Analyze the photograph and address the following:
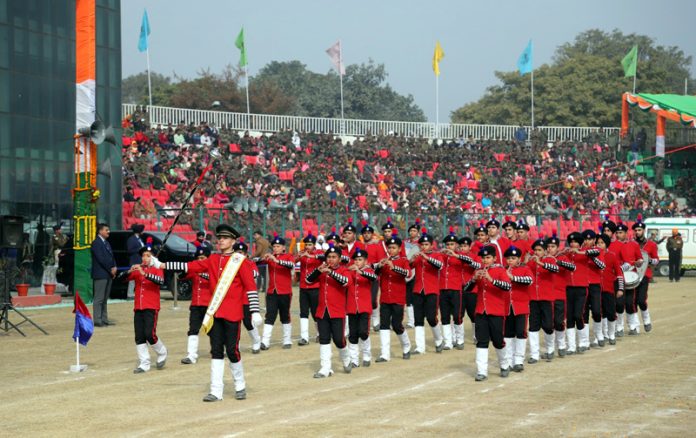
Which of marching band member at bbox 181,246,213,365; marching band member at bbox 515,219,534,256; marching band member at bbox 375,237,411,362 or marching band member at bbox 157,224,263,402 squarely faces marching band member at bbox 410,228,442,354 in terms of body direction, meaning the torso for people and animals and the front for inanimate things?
marching band member at bbox 515,219,534,256

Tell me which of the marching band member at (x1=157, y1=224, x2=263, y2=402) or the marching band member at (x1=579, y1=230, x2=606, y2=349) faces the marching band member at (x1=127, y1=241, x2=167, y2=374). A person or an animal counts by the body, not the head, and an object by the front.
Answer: the marching band member at (x1=579, y1=230, x2=606, y2=349)

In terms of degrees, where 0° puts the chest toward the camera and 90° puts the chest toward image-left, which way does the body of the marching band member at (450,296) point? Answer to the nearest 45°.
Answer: approximately 45°

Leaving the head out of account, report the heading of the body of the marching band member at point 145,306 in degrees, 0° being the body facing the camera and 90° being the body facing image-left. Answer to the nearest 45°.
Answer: approximately 45°

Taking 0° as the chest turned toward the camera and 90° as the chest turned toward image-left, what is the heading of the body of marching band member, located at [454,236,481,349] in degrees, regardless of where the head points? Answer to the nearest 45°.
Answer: approximately 45°

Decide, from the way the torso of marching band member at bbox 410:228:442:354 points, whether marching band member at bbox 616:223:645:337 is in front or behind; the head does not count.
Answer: behind

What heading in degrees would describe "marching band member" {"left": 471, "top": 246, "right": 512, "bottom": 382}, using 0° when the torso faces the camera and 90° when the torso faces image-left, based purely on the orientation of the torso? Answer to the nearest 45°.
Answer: approximately 45°

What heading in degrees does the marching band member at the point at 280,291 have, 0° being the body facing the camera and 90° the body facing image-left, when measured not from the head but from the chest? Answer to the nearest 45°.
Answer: approximately 45°
